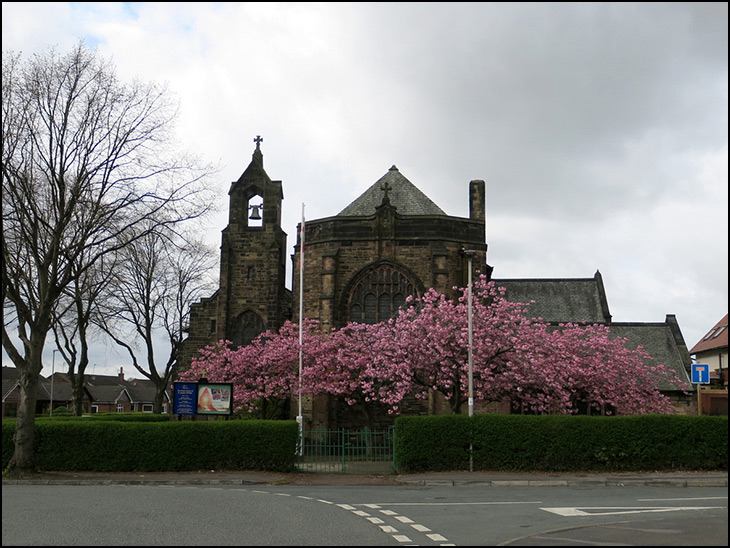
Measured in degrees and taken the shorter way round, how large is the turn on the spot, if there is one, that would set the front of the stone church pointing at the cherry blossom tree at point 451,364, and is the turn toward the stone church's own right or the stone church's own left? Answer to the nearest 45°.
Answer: approximately 45° to the stone church's own left

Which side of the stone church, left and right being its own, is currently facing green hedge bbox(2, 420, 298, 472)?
front

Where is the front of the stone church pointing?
toward the camera

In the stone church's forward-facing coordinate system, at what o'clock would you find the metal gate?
The metal gate is roughly at 12 o'clock from the stone church.
